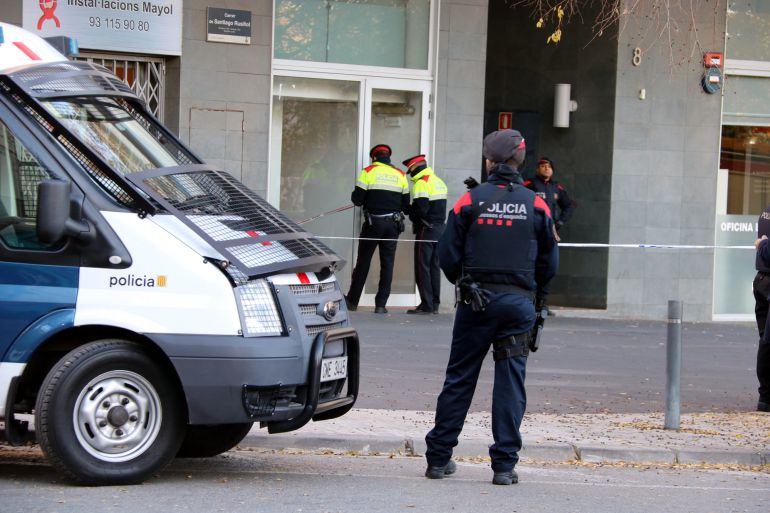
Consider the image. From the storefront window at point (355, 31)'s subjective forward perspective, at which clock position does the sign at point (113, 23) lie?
The sign is roughly at 2 o'clock from the storefront window.

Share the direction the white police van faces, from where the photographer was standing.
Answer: facing to the right of the viewer

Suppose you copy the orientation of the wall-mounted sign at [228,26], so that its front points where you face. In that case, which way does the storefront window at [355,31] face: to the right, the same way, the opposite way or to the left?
the same way

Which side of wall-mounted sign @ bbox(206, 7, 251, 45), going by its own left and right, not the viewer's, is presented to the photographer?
front

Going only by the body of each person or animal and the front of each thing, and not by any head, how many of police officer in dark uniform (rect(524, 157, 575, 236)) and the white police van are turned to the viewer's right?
1

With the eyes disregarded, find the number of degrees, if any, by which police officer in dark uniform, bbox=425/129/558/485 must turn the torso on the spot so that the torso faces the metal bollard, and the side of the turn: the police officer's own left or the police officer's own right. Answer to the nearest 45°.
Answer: approximately 45° to the police officer's own right

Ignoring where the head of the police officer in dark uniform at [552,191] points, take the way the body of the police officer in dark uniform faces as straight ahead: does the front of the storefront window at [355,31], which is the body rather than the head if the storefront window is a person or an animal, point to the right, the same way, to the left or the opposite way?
the same way

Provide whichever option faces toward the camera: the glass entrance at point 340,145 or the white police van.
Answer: the glass entrance

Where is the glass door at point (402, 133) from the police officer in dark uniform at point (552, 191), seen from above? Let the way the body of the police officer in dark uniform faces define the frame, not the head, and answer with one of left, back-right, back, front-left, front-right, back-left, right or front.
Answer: right

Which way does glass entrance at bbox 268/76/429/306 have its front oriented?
toward the camera

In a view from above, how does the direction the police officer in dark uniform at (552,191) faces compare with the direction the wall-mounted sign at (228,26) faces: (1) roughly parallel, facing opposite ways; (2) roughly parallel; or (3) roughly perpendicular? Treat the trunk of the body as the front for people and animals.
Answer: roughly parallel

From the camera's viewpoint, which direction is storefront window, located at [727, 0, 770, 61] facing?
toward the camera

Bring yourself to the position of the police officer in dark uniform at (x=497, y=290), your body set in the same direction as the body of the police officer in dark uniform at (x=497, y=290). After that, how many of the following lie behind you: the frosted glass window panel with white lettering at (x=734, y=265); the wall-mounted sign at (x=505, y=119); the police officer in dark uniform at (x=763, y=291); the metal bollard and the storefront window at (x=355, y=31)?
0

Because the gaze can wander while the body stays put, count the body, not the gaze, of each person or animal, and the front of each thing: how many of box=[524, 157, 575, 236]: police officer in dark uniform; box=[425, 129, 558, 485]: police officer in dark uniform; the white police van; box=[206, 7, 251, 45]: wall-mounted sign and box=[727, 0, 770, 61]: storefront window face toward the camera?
3

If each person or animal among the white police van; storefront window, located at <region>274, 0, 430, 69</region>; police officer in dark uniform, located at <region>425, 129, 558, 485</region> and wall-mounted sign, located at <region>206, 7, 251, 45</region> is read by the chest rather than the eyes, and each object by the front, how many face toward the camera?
2

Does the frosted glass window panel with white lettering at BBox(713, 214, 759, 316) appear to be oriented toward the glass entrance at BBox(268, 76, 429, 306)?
no

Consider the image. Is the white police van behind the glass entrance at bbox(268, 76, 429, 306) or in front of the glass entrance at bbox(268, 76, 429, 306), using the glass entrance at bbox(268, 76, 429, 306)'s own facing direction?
in front

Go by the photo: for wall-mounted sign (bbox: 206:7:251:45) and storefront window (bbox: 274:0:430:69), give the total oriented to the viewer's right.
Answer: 0

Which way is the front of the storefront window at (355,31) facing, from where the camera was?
facing the viewer

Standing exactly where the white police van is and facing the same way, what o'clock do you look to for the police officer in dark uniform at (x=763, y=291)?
The police officer in dark uniform is roughly at 11 o'clock from the white police van.

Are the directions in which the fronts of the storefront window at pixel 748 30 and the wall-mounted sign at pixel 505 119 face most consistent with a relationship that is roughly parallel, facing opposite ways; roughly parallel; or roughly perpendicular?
roughly parallel

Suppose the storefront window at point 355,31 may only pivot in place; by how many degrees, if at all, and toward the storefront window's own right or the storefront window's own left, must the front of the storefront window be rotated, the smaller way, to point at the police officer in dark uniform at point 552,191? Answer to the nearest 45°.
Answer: approximately 90° to the storefront window's own left

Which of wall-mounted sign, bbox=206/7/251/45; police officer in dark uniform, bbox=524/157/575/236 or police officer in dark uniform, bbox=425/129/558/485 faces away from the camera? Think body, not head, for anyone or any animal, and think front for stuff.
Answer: police officer in dark uniform, bbox=425/129/558/485

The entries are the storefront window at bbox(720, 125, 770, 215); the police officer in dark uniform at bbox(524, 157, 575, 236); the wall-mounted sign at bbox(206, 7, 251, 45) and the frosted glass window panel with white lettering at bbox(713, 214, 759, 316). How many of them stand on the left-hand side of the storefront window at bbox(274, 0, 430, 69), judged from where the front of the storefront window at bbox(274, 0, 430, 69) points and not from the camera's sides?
3
